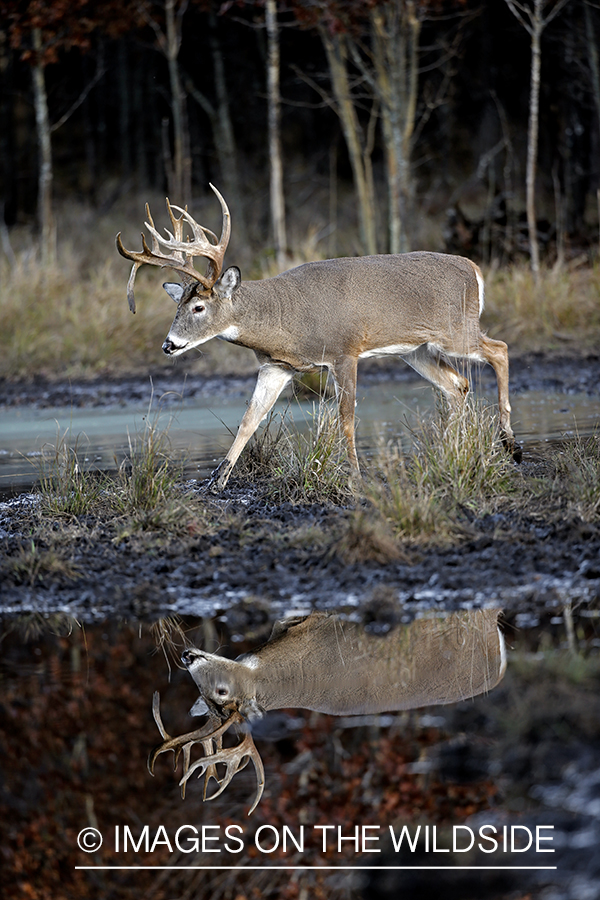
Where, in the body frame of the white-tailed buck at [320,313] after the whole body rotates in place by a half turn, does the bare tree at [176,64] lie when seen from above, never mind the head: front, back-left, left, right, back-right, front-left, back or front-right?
left

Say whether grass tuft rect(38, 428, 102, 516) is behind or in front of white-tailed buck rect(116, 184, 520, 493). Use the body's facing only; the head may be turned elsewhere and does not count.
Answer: in front

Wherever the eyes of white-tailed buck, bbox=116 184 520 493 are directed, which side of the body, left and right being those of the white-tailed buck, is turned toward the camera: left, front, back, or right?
left

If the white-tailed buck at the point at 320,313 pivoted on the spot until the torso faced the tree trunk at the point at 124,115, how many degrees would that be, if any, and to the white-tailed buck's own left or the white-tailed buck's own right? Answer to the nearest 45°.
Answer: approximately 90° to the white-tailed buck's own right

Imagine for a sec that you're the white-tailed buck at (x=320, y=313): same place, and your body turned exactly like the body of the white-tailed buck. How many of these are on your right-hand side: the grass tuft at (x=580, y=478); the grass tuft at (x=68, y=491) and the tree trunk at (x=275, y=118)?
1

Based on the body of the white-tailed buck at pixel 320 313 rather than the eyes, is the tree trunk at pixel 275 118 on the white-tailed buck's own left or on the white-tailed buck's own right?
on the white-tailed buck's own right

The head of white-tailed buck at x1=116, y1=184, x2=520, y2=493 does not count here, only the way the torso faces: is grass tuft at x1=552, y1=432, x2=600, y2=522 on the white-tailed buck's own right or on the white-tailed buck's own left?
on the white-tailed buck's own left

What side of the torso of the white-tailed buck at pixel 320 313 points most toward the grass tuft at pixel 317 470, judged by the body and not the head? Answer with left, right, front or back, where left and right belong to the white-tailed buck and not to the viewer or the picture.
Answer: left

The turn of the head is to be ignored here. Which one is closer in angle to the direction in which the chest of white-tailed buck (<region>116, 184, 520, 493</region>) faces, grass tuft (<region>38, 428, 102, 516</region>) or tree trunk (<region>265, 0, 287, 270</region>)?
the grass tuft

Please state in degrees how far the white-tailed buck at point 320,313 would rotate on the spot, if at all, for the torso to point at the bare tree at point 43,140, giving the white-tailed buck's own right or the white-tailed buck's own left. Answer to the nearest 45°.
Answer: approximately 90° to the white-tailed buck's own right

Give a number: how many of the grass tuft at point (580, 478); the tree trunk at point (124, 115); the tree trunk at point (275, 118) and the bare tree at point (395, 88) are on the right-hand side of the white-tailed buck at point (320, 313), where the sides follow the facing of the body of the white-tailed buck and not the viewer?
3
